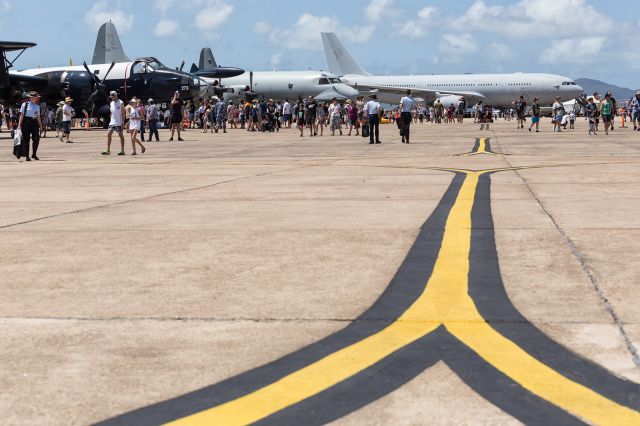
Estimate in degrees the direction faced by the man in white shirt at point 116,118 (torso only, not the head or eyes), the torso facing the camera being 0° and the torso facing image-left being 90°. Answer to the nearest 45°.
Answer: approximately 45°

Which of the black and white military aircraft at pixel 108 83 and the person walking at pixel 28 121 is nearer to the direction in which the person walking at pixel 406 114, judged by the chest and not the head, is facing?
the black and white military aircraft

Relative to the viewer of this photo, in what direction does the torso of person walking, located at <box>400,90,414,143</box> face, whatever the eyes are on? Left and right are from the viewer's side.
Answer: facing away from the viewer

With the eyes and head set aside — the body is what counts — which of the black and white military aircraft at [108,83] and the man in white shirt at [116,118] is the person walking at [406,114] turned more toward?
the black and white military aircraft

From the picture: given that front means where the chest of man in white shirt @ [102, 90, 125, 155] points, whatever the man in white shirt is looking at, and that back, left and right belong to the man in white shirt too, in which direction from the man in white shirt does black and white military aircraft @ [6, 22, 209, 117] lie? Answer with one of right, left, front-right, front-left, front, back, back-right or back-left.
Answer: back-right

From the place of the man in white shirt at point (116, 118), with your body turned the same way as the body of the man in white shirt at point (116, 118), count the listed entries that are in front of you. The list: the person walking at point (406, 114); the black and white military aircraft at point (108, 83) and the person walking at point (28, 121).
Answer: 1

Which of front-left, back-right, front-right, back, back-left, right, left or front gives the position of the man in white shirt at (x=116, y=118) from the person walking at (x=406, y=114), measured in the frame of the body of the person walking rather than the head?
back-left

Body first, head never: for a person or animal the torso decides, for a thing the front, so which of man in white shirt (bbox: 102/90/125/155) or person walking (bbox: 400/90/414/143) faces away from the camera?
the person walking
